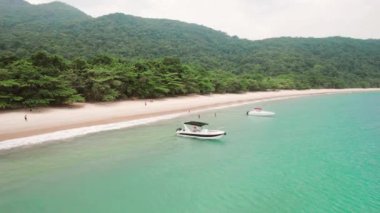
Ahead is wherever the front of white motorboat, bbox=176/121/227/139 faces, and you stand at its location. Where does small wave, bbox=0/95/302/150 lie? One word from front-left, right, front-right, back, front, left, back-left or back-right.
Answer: back

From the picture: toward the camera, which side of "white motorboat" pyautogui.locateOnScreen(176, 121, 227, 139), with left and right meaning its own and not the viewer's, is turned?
right
